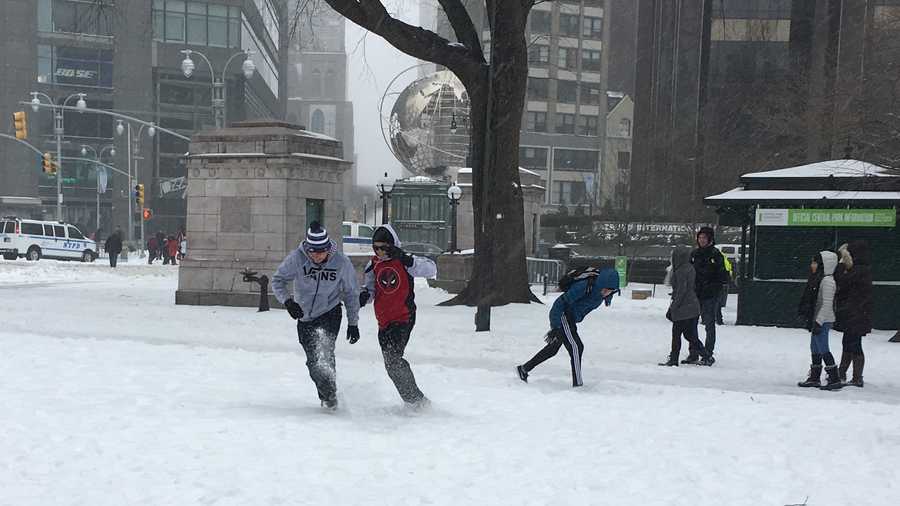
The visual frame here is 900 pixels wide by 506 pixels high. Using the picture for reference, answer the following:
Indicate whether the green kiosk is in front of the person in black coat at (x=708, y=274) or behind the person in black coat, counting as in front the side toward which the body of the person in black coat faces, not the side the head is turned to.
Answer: behind

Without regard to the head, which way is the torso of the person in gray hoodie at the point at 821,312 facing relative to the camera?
to the viewer's left

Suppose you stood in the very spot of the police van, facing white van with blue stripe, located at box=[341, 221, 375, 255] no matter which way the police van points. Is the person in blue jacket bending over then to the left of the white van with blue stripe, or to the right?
right

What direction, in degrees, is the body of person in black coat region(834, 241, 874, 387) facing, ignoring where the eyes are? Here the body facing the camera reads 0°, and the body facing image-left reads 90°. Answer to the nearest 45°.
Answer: approximately 90°

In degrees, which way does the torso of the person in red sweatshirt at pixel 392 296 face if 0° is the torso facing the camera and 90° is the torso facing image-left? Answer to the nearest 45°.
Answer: approximately 45°

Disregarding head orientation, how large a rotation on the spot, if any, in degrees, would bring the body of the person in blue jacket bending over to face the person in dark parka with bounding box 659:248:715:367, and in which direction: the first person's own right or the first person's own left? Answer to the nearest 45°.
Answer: approximately 45° to the first person's own left

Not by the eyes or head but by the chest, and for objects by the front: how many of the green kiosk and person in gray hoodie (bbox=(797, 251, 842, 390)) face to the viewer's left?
1

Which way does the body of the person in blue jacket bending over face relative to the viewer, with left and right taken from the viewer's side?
facing to the right of the viewer
